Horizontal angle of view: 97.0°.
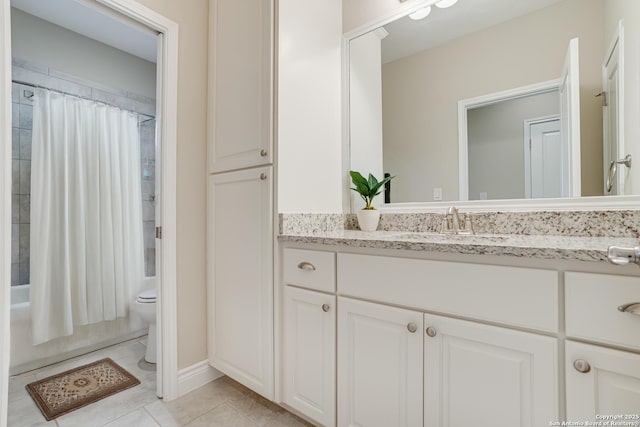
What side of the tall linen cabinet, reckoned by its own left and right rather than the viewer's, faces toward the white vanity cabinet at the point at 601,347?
left

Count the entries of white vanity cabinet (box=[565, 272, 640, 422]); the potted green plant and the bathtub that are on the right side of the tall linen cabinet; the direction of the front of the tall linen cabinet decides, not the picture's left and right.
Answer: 1

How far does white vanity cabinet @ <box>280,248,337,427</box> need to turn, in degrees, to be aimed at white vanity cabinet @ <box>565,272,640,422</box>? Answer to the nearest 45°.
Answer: approximately 90° to its left

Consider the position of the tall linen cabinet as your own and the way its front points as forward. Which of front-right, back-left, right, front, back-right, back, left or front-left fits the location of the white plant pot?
back-left

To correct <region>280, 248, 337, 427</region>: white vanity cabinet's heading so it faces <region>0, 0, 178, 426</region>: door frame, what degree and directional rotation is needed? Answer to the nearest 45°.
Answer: approximately 90° to its right

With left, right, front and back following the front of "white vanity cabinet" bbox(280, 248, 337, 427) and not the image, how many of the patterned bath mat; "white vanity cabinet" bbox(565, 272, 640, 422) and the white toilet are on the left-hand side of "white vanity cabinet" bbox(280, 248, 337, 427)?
1

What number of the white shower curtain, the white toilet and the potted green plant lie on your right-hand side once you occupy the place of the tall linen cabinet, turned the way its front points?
2

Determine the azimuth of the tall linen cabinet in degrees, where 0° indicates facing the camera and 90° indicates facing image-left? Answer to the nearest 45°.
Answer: approximately 45°

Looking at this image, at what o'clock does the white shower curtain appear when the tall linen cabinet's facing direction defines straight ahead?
The white shower curtain is roughly at 3 o'clock from the tall linen cabinet.

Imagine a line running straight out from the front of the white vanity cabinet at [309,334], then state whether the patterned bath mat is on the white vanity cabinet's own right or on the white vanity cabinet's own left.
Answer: on the white vanity cabinet's own right

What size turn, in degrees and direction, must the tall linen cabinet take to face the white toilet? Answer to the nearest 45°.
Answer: approximately 90° to its right

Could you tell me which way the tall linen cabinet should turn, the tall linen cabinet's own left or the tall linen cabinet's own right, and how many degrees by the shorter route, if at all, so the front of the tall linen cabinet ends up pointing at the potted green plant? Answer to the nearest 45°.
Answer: approximately 135° to the tall linen cabinet's own left

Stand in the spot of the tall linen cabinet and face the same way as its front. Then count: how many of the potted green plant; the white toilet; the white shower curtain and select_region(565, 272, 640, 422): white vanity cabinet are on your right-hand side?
2
